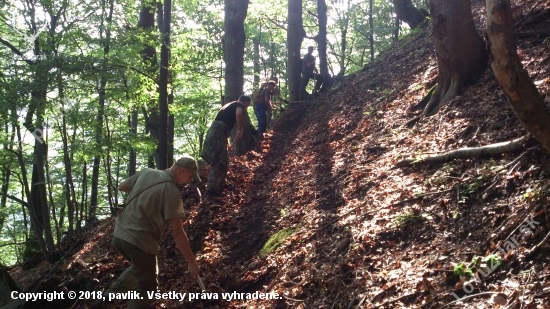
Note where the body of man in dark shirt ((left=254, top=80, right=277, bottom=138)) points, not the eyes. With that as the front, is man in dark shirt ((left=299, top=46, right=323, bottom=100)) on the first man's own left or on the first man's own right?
on the first man's own left

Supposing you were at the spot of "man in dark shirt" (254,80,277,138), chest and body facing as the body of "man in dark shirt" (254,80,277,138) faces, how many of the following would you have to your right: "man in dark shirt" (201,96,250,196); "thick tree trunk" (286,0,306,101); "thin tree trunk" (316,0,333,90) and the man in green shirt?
2

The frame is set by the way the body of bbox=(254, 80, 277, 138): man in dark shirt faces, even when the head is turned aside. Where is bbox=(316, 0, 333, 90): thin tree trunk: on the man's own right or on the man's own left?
on the man's own left

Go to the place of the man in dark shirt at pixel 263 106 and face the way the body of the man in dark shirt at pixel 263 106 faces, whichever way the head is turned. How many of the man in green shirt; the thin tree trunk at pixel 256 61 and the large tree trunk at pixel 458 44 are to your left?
1

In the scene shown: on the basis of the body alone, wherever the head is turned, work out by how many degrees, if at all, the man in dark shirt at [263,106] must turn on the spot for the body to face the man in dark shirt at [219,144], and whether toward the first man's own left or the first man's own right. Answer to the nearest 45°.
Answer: approximately 90° to the first man's own right
